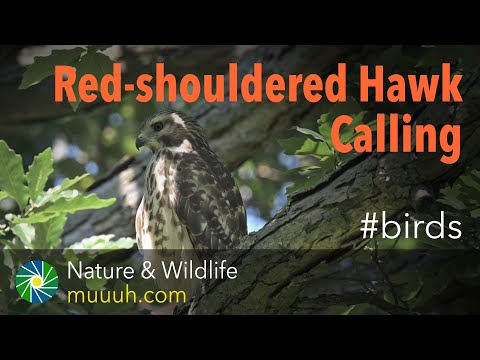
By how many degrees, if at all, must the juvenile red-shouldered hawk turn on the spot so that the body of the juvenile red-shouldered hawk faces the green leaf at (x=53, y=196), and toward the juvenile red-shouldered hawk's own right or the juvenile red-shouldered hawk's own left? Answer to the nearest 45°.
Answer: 0° — it already faces it

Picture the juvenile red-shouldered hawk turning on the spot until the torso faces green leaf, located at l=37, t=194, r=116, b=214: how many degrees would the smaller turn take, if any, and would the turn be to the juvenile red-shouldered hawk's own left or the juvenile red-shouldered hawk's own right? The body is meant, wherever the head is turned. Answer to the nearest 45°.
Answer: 0° — it already faces it

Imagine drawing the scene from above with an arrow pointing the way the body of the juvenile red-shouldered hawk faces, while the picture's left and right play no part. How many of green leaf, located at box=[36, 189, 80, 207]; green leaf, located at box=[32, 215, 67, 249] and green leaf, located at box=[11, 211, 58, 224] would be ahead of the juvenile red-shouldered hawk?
3

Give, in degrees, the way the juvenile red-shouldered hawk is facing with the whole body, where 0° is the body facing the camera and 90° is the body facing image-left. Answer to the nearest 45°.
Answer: approximately 45°

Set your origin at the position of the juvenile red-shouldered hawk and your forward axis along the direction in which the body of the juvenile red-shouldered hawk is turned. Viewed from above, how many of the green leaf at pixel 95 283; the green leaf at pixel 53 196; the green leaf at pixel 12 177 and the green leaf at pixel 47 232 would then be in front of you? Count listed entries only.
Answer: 4

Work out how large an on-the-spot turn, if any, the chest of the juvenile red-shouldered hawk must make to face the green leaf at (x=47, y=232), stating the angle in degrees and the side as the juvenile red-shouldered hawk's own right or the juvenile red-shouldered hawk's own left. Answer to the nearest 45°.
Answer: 0° — it already faces it

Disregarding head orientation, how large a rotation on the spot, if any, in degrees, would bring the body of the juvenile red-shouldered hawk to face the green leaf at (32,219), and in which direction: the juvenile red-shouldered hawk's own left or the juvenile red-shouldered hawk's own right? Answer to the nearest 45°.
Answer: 0° — it already faces it
